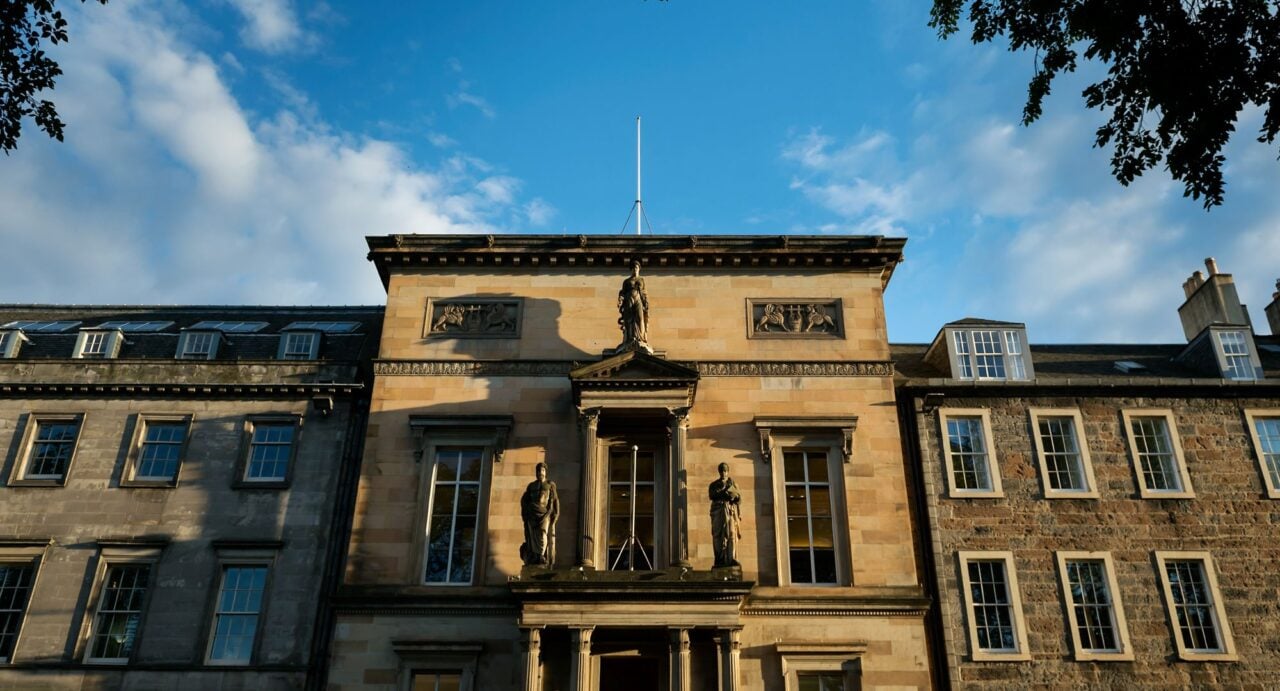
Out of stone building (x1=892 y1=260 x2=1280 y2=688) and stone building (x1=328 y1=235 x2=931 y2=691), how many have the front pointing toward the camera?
2

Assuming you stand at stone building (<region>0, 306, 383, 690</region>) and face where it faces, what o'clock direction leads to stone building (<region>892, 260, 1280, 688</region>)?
stone building (<region>892, 260, 1280, 688</region>) is roughly at 10 o'clock from stone building (<region>0, 306, 383, 690</region>).

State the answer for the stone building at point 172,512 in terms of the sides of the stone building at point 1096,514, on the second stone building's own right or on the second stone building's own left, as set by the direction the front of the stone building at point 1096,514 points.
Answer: on the second stone building's own right

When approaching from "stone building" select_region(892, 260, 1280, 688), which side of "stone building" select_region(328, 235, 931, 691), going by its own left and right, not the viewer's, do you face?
left

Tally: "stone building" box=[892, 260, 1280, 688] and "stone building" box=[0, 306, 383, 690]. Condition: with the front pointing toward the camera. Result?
2

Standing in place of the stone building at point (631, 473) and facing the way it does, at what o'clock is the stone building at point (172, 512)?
the stone building at point (172, 512) is roughly at 3 o'clock from the stone building at point (631, 473).

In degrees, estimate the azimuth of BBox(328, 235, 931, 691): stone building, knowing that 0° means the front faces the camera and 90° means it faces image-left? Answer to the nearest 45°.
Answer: approximately 0°

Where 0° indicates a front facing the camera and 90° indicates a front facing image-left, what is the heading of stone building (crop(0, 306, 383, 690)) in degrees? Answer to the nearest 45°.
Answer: approximately 0°

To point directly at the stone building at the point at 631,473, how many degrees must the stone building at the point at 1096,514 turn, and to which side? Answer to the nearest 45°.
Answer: approximately 45° to its right
